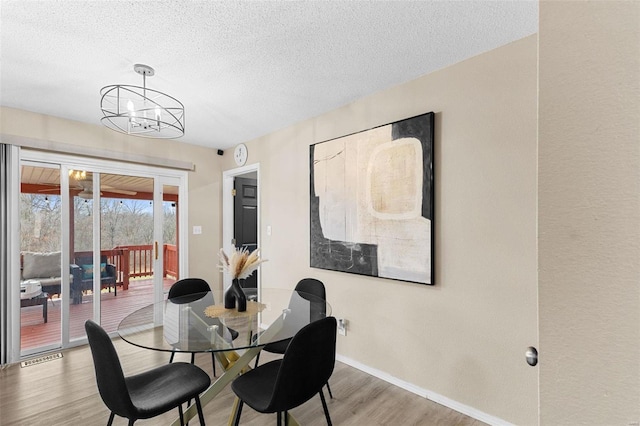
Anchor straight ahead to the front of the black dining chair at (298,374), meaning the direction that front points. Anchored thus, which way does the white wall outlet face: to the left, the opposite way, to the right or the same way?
to the left

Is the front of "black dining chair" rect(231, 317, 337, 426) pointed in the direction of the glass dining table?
yes

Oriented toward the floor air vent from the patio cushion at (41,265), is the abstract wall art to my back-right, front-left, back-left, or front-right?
front-left

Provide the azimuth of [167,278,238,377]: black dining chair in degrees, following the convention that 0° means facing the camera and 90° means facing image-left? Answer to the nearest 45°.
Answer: approximately 315°

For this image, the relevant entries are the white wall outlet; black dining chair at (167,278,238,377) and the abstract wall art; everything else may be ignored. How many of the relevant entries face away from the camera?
0

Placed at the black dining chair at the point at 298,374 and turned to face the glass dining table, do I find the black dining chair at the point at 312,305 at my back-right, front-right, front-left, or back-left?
front-right

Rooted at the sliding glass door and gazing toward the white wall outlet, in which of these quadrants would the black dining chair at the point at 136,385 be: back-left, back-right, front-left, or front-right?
front-right

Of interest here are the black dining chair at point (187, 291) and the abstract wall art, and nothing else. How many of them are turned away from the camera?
0

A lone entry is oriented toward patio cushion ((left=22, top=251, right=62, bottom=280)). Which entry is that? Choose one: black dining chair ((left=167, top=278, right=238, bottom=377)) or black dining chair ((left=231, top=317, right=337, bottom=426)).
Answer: black dining chair ((left=231, top=317, right=337, bottom=426))

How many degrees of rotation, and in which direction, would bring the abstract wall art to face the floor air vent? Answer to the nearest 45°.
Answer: approximately 45° to its right

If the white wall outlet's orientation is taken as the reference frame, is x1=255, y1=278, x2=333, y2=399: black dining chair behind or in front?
in front

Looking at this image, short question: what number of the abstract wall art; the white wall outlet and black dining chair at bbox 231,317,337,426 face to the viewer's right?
0

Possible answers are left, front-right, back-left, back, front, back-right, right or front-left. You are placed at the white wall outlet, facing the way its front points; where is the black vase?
front

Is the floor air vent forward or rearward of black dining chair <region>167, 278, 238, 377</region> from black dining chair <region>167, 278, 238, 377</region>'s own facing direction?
rearward

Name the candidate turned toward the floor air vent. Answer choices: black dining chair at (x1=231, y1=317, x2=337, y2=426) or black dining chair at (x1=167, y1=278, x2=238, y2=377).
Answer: black dining chair at (x1=231, y1=317, x2=337, y2=426)

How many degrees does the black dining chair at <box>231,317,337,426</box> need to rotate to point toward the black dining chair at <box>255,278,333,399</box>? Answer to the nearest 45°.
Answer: approximately 45° to its right

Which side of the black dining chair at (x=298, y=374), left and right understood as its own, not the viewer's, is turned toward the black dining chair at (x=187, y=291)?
front
